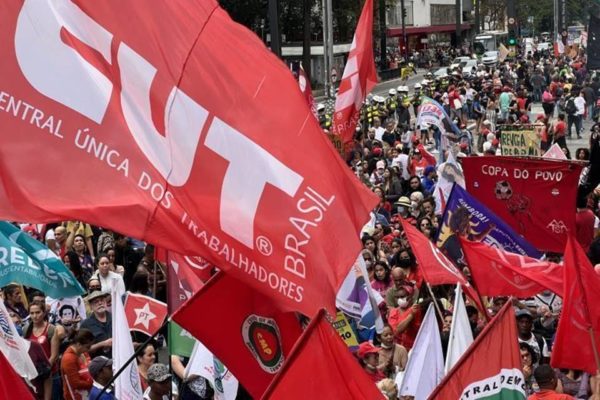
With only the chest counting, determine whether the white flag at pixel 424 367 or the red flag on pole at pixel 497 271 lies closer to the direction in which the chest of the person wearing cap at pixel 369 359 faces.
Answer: the white flag

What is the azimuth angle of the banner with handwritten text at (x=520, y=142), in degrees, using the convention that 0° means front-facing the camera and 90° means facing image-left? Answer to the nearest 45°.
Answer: approximately 0°

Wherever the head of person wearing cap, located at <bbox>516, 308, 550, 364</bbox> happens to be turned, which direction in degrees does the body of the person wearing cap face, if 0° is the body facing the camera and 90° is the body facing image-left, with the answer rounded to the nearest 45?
approximately 45°

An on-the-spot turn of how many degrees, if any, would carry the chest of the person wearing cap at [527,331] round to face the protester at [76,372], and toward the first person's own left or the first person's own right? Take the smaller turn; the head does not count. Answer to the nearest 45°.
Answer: approximately 45° to the first person's own right

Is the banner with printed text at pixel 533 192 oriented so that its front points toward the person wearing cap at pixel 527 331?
yes

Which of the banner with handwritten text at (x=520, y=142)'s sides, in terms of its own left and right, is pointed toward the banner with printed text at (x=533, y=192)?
front

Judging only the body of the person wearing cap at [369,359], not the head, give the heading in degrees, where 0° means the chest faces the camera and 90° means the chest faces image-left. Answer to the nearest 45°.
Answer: approximately 315°

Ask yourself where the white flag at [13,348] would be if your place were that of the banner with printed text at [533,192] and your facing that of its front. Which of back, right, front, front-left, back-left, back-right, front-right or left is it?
front-right

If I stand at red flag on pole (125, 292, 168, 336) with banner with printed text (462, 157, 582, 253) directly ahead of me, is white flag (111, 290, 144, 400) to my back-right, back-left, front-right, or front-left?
back-right
